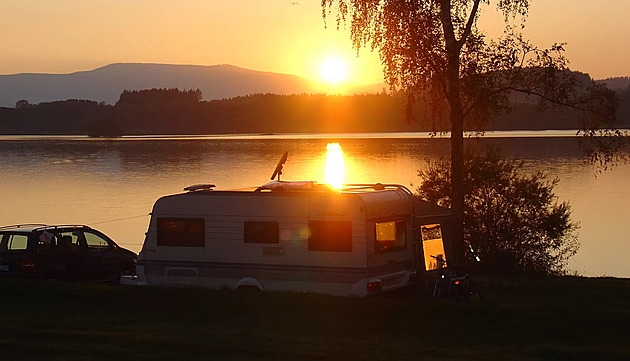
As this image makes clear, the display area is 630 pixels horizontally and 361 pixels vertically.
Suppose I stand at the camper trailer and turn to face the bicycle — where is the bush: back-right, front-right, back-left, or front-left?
front-left

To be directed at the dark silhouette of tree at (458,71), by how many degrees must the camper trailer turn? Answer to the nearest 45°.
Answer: approximately 90° to its right

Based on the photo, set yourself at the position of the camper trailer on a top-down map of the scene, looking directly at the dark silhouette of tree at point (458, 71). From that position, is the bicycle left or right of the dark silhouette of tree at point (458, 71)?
right

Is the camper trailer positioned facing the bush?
no

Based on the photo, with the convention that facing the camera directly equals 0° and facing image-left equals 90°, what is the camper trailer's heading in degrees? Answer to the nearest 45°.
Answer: approximately 135°

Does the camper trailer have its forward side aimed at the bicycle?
no
